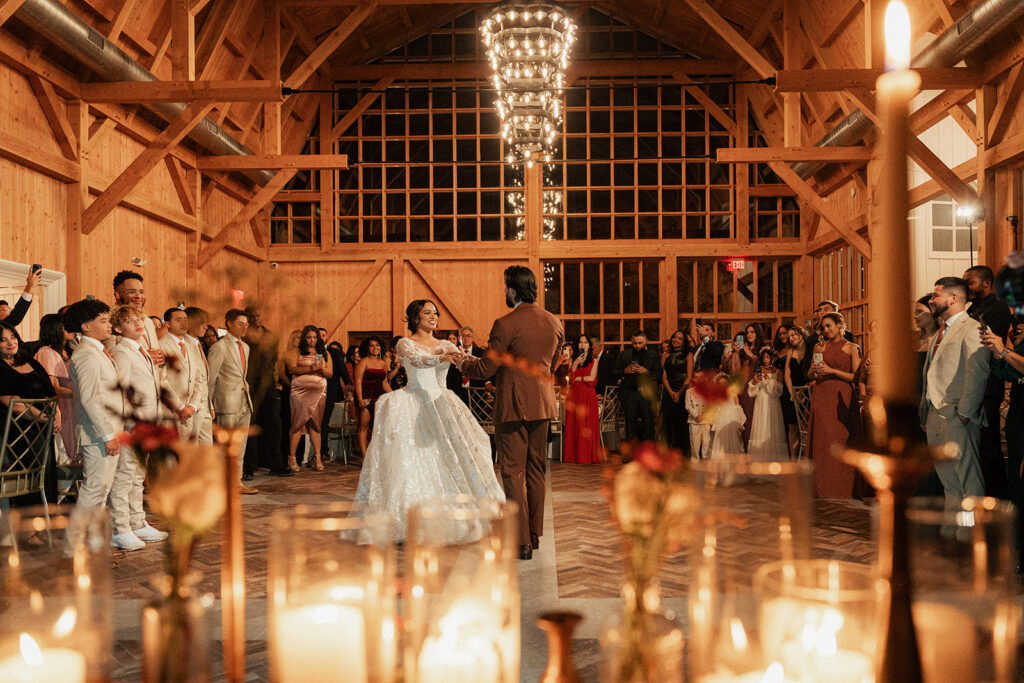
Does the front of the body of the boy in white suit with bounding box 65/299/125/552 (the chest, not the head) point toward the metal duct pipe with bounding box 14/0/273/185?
no

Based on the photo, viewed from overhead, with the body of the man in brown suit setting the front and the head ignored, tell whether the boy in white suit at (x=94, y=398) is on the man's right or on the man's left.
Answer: on the man's left

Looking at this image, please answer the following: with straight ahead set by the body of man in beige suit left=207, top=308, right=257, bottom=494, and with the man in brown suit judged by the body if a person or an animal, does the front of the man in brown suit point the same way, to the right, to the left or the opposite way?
the opposite way

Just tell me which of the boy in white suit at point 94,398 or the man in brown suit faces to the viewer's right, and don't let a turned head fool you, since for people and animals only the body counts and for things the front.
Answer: the boy in white suit

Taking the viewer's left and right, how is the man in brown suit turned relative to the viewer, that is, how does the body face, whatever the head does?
facing away from the viewer and to the left of the viewer

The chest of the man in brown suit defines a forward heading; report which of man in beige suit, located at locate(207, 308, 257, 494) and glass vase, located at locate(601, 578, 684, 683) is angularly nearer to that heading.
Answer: the man in beige suit

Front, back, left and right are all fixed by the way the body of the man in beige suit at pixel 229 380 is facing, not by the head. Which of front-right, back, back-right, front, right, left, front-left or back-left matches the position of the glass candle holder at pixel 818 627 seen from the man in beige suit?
front-right

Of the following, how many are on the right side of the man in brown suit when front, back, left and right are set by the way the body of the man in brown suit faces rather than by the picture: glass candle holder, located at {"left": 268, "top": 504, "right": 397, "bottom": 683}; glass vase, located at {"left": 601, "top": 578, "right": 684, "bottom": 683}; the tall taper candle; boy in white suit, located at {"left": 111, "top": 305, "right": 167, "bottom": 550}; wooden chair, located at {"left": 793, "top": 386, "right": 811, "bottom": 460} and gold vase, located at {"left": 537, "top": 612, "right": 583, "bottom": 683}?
1

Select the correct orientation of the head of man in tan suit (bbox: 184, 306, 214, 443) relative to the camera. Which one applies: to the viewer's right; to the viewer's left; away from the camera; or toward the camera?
to the viewer's right

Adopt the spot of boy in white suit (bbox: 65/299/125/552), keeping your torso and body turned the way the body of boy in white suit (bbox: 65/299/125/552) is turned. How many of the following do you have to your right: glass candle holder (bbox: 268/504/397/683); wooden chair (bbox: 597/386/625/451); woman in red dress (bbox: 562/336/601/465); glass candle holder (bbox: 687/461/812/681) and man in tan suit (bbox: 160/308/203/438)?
2

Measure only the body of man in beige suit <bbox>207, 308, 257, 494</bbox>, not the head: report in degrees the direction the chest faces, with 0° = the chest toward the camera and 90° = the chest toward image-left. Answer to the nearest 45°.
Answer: approximately 315°

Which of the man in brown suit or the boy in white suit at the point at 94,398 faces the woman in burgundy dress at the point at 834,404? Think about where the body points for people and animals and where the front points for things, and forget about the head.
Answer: the boy in white suit

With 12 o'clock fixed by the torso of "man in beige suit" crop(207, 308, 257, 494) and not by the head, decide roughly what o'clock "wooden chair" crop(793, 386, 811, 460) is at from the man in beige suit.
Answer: The wooden chair is roughly at 11 o'clock from the man in beige suit.

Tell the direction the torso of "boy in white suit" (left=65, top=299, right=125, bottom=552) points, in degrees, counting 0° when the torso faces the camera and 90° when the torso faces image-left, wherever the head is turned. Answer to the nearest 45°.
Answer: approximately 270°

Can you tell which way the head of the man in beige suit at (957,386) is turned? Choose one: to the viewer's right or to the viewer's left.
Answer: to the viewer's left

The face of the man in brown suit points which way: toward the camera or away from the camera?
away from the camera

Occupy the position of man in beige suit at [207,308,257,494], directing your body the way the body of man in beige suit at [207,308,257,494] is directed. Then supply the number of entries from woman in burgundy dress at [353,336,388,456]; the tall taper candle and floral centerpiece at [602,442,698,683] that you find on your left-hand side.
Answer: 1

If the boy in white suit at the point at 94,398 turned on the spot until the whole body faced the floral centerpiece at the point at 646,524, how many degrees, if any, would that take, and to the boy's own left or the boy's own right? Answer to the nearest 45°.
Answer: approximately 90° to the boy's own right

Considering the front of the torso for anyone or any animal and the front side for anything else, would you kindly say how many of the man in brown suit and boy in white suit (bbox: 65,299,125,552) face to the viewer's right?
1
